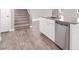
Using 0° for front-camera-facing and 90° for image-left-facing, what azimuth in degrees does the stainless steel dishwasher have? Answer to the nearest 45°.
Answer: approximately 45°
